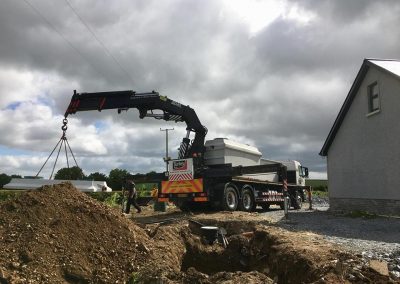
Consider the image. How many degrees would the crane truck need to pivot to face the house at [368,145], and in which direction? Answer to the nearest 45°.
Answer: approximately 45° to its right

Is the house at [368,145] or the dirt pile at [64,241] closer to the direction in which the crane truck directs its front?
the house

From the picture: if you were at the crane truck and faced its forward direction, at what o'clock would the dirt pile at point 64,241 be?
The dirt pile is roughly at 5 o'clock from the crane truck.

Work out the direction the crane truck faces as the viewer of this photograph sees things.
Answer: facing away from the viewer and to the right of the viewer
